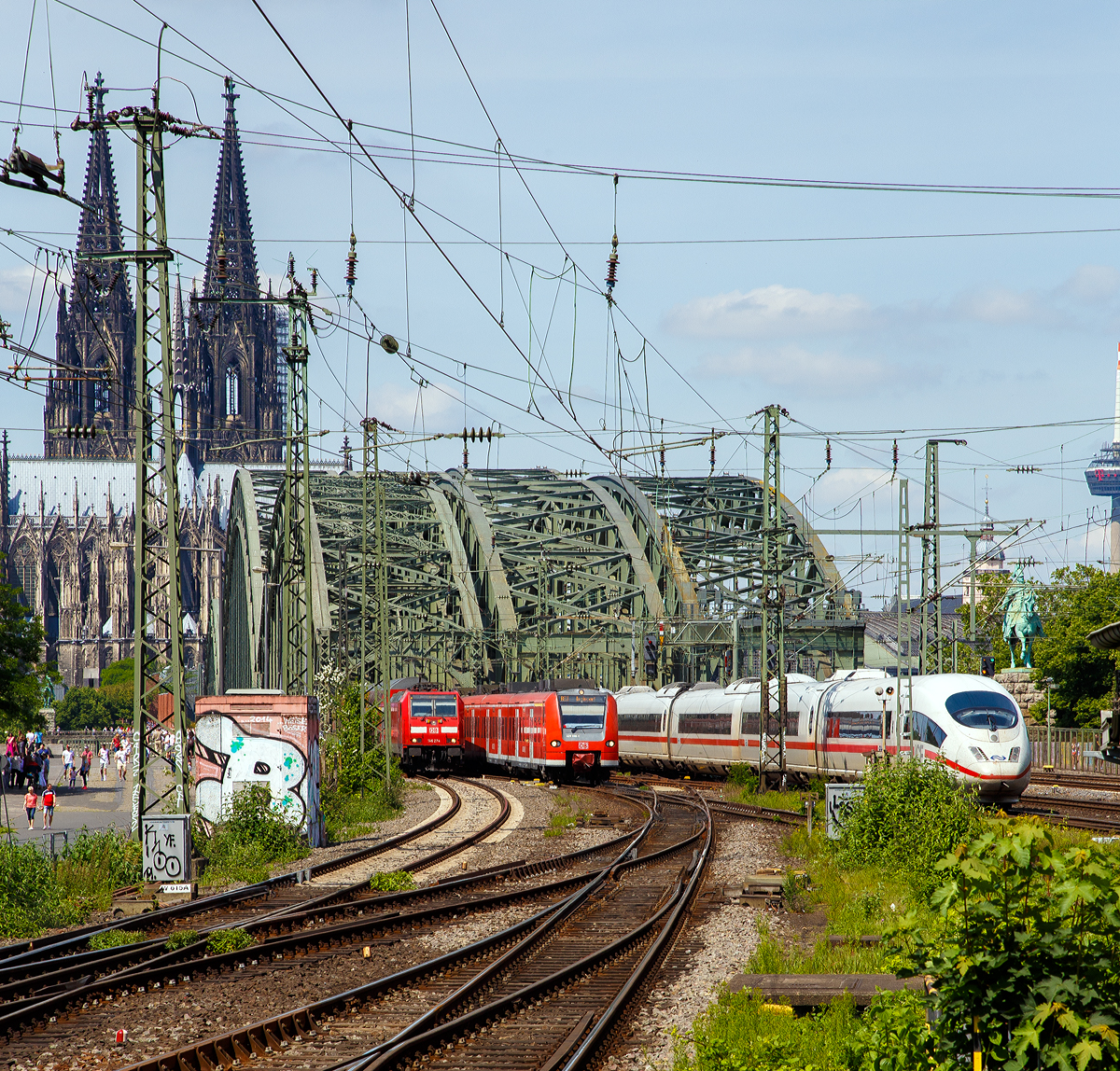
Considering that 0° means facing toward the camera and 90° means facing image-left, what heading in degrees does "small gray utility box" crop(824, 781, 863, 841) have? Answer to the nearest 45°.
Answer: approximately 0°

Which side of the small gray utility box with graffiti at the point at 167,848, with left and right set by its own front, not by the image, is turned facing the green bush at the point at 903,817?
left

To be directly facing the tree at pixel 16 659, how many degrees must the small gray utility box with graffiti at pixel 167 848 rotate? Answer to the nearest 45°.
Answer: approximately 180°

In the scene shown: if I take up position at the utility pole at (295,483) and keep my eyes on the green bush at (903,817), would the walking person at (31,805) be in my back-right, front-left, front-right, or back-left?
back-right

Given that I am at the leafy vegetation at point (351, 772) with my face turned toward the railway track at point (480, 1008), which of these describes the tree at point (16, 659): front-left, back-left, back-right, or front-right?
back-right

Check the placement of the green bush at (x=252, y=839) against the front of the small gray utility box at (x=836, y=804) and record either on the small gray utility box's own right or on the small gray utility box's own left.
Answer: on the small gray utility box's own right

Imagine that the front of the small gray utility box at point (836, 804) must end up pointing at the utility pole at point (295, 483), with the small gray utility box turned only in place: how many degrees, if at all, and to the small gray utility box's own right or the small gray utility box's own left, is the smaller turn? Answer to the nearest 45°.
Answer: approximately 135° to the small gray utility box's own right

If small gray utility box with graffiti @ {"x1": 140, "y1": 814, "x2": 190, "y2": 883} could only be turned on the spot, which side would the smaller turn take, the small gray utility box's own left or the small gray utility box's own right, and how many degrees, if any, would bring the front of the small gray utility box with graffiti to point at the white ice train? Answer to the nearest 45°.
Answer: approximately 135° to the small gray utility box's own left

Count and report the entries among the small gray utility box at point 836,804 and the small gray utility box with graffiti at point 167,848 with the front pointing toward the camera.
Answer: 2
